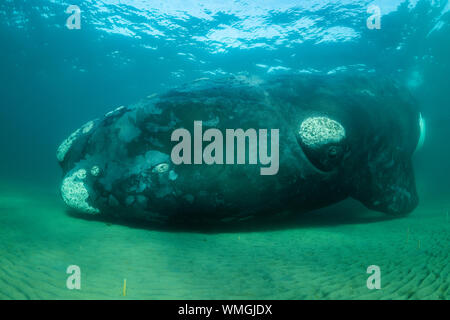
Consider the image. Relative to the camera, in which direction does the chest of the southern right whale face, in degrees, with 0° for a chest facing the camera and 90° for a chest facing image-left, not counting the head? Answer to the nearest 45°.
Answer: approximately 90°
